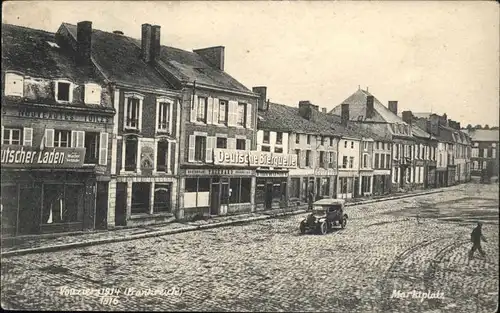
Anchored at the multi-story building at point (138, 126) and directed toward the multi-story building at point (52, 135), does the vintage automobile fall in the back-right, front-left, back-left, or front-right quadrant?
back-left

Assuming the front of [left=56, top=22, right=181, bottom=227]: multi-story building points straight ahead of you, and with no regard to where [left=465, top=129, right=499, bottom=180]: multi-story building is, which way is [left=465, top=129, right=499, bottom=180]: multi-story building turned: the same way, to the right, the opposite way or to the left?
to the right

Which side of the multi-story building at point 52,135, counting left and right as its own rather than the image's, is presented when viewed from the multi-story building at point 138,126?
left

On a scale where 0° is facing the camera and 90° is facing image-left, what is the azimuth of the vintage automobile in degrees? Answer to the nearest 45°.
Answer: approximately 45°

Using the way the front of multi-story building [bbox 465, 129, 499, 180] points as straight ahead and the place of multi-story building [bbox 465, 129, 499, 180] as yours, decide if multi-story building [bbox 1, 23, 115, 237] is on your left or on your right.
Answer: on your right
